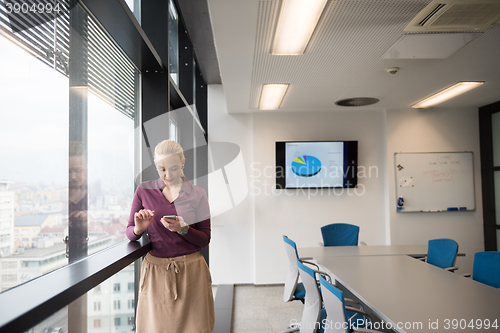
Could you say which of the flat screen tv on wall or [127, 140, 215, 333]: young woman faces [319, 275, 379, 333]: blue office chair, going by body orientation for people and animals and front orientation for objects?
the flat screen tv on wall

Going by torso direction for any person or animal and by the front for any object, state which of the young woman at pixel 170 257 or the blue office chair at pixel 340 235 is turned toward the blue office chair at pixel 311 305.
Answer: the blue office chair at pixel 340 235

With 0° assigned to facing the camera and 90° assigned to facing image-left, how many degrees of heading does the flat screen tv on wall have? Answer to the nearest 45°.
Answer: approximately 0°

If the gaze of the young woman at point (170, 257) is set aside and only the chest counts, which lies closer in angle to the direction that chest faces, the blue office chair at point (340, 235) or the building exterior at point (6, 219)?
the building exterior

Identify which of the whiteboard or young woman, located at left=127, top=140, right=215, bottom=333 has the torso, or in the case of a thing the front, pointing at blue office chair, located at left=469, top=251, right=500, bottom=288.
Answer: the whiteboard

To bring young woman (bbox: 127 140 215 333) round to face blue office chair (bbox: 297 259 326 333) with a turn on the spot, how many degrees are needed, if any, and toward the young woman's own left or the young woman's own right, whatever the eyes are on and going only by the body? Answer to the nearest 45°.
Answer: approximately 135° to the young woman's own left

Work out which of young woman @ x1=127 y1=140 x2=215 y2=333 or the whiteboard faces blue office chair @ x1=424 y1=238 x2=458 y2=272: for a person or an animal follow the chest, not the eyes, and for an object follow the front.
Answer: the whiteboard
